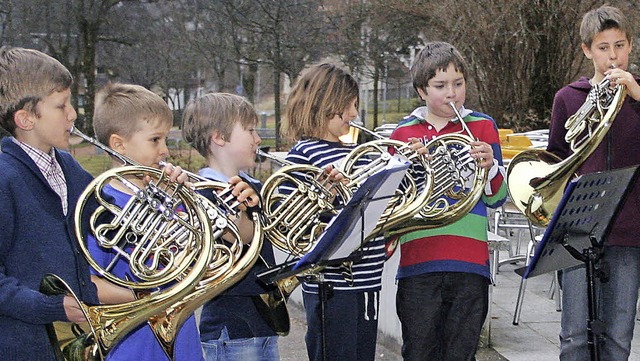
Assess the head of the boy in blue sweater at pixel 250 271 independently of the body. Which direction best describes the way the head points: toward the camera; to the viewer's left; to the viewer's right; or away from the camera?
to the viewer's right

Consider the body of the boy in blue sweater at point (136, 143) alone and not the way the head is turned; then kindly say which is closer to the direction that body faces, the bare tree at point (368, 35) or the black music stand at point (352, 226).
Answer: the black music stand

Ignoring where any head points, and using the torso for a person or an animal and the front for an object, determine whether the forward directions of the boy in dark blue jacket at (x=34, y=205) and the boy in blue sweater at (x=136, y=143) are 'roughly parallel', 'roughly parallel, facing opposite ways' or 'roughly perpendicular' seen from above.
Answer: roughly parallel

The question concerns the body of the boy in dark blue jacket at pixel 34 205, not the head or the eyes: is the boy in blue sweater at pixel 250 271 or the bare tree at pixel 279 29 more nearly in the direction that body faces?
the boy in blue sweater

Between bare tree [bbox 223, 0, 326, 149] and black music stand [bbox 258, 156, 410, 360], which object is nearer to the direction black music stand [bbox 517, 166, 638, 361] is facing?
the bare tree

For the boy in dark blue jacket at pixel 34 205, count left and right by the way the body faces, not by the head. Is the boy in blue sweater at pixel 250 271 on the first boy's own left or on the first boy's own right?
on the first boy's own left

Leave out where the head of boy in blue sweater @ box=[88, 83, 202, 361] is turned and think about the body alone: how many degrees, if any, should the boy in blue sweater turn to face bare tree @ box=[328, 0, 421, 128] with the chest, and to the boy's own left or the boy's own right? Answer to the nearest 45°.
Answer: approximately 135° to the boy's own left

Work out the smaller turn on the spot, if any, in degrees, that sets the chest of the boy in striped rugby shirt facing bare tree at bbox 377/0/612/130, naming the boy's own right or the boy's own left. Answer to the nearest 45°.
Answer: approximately 180°

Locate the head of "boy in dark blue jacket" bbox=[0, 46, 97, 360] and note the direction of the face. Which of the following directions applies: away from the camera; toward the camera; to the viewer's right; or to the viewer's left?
to the viewer's right

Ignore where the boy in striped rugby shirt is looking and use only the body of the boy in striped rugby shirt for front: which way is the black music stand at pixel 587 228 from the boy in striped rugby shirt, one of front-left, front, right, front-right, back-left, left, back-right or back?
front-left

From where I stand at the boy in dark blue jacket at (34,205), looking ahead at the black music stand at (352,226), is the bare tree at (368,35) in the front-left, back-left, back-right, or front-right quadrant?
front-left

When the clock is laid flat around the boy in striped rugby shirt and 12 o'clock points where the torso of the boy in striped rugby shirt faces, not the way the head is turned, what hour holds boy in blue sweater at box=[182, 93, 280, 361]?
The boy in blue sweater is roughly at 2 o'clock from the boy in striped rugby shirt.

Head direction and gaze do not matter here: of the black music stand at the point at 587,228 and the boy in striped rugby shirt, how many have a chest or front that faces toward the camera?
1

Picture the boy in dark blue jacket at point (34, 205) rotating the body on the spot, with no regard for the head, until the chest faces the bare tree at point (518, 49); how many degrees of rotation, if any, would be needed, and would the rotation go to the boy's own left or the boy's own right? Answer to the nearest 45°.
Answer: approximately 90° to the boy's own left

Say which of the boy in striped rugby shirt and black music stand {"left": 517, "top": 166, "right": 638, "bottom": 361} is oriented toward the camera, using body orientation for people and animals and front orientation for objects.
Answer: the boy in striped rugby shirt

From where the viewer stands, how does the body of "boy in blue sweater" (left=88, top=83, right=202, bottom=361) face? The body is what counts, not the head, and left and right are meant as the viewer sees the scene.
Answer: facing the viewer and to the right of the viewer

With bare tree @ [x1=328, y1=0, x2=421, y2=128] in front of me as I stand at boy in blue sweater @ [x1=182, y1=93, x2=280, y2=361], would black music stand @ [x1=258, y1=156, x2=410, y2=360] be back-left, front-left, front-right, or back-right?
back-right

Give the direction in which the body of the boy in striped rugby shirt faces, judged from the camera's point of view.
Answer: toward the camera

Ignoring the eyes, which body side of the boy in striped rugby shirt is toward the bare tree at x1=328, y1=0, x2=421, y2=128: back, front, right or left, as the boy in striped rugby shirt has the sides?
back
